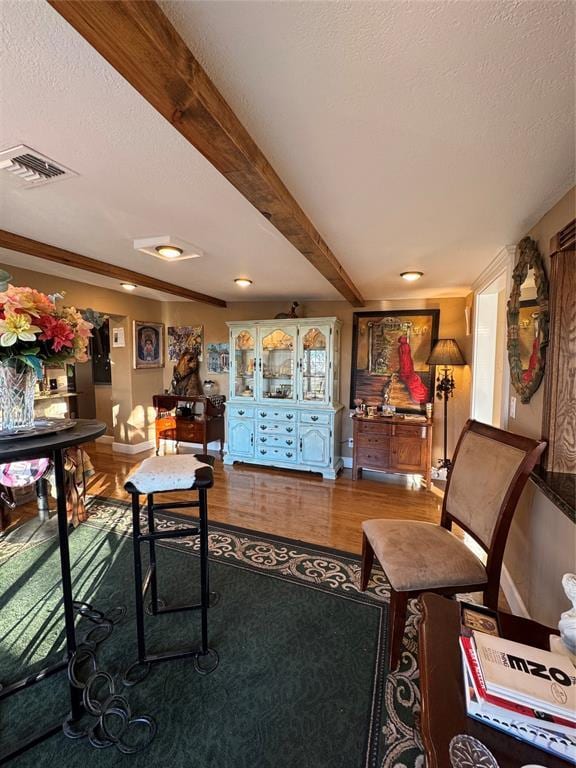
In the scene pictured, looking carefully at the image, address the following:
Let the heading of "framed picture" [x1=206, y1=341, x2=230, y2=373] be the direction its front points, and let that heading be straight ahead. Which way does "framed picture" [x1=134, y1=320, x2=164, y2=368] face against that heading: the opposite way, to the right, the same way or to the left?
the same way

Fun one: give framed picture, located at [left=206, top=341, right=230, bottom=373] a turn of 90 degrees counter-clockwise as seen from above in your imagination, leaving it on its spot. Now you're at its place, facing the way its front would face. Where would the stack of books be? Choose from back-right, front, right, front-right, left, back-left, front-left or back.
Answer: right

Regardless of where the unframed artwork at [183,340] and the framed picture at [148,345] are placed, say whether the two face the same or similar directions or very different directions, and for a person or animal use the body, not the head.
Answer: same or similar directions

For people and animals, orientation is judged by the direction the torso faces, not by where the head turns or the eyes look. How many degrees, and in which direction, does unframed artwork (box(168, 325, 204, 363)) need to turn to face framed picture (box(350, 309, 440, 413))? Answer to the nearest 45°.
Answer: approximately 45° to its left

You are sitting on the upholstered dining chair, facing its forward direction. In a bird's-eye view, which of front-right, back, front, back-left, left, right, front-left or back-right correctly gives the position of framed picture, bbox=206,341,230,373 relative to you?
right

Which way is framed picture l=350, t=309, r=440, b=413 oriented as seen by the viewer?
toward the camera

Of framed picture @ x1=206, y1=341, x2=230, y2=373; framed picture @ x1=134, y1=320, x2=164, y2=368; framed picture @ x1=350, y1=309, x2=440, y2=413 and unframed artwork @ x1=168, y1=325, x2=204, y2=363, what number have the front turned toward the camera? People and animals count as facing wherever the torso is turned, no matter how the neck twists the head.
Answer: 4

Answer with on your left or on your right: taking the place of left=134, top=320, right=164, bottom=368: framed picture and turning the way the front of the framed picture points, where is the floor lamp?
on your left

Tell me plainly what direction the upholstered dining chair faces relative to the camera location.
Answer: facing the viewer and to the left of the viewer

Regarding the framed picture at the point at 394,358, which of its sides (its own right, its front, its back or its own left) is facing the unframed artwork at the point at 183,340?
right

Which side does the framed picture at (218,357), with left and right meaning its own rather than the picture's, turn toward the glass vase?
front

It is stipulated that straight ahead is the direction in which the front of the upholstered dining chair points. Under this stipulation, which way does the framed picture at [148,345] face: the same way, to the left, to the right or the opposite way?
to the left

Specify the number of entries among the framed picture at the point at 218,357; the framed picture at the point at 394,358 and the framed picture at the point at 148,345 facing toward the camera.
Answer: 3

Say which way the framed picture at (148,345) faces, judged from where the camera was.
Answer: facing the viewer

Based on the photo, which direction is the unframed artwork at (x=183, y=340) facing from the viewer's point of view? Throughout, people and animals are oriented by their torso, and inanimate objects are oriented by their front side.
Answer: toward the camera

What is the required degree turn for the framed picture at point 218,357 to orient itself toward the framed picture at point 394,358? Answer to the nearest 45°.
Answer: approximately 45° to its left

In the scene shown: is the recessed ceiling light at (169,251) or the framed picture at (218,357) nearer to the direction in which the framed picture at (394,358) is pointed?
the recessed ceiling light

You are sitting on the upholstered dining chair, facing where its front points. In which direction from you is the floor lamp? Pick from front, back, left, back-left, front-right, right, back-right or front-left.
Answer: back-right
